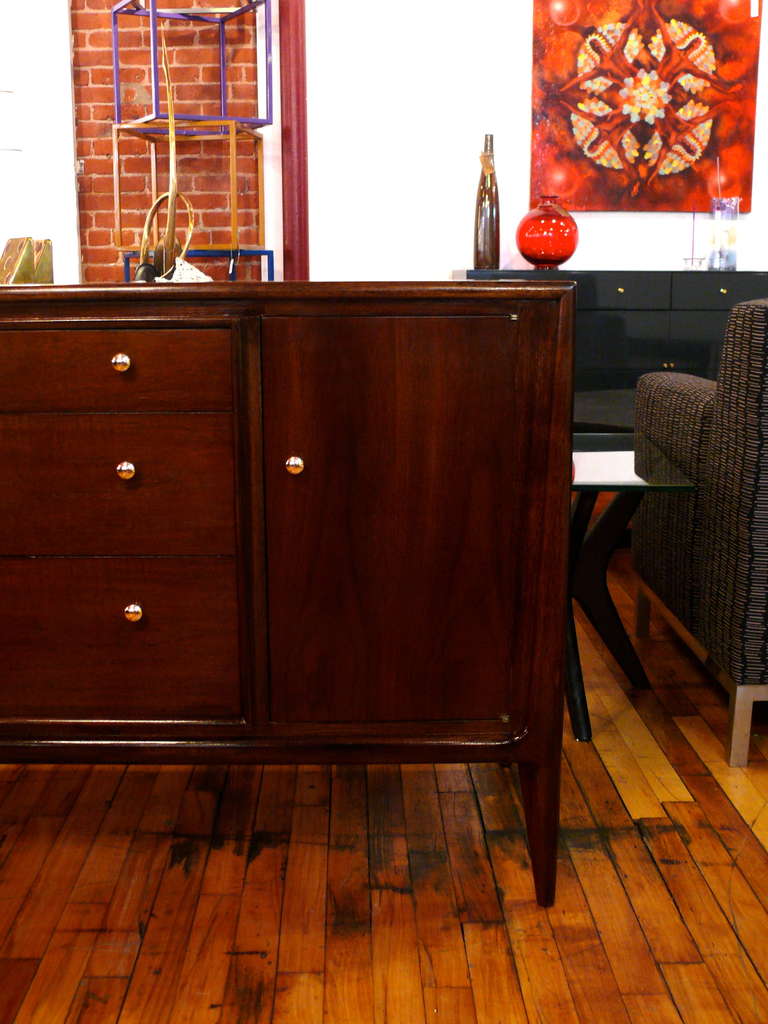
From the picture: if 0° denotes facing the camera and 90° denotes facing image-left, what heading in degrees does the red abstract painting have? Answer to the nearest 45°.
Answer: approximately 0°

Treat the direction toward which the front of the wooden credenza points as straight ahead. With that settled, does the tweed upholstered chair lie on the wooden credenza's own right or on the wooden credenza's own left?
on the wooden credenza's own left

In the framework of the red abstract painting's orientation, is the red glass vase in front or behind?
in front

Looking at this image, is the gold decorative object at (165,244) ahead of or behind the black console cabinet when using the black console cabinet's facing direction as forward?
ahead

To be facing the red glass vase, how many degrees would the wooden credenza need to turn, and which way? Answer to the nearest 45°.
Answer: approximately 180°

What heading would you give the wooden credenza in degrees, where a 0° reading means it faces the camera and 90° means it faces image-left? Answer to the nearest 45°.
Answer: approximately 0°
